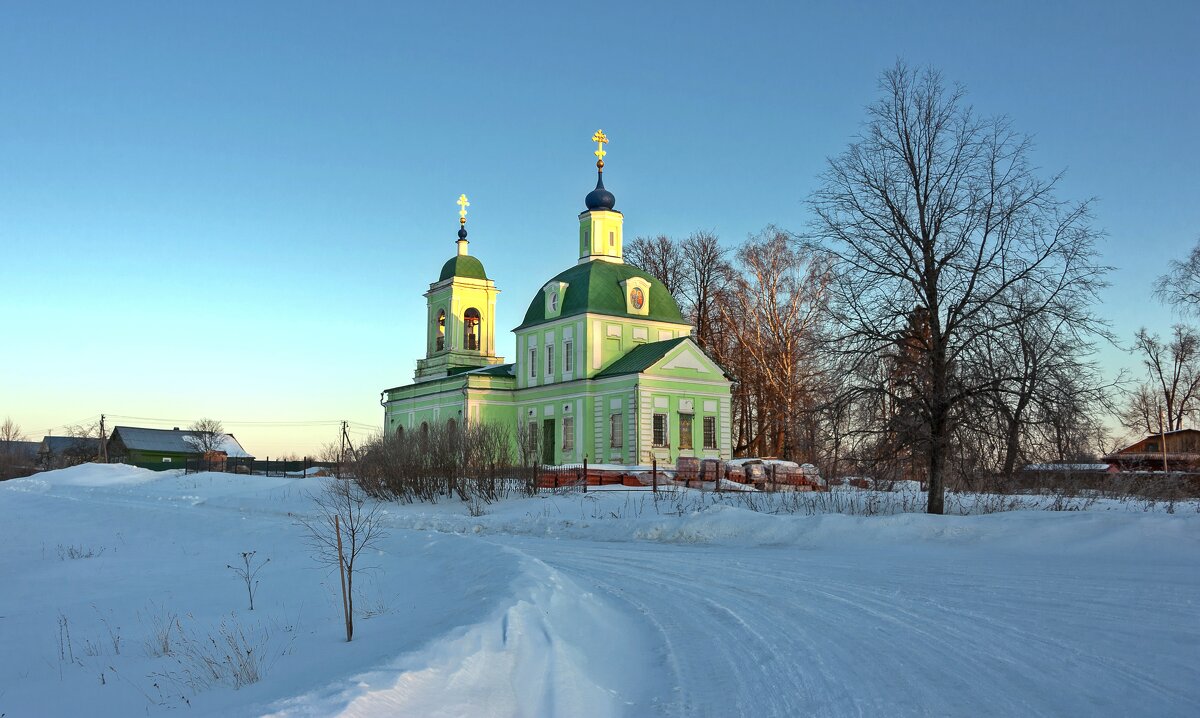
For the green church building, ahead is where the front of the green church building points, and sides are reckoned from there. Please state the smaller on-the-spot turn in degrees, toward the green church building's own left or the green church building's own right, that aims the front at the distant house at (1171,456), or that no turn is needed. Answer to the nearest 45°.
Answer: approximately 90° to the green church building's own left

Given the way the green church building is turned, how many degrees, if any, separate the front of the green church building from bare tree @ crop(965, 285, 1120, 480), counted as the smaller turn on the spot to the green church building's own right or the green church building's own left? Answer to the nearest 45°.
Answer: approximately 135° to the green church building's own left

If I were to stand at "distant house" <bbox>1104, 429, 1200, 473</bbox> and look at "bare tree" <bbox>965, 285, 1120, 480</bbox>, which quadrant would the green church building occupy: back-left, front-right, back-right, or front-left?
front-right

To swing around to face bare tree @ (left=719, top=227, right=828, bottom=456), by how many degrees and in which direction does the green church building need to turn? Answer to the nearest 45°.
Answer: approximately 135° to its right

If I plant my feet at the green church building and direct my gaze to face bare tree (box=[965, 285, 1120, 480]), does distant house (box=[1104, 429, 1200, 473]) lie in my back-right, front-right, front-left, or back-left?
front-left
